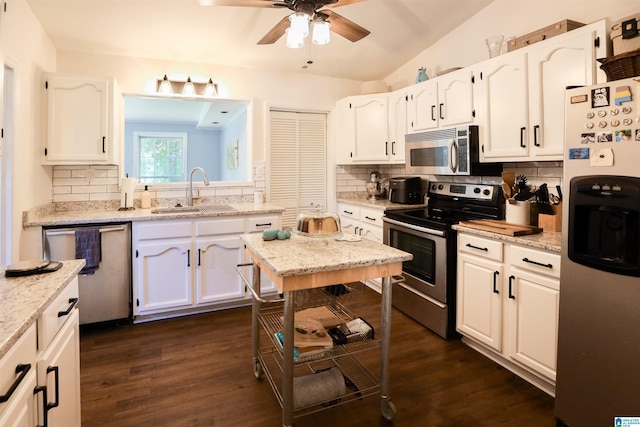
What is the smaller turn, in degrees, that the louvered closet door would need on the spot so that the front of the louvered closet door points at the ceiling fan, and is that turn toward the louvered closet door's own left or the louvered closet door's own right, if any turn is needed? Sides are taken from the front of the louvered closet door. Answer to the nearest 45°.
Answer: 0° — it already faces it

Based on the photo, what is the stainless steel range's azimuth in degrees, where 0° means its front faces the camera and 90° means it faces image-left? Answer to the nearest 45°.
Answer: approximately 45°

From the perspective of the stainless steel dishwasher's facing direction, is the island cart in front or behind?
in front

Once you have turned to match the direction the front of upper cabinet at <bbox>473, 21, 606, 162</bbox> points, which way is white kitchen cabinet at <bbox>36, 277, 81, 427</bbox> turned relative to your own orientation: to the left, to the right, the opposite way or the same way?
the opposite way

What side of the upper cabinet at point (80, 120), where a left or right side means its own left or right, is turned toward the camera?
front

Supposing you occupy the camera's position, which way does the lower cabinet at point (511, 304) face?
facing the viewer and to the left of the viewer

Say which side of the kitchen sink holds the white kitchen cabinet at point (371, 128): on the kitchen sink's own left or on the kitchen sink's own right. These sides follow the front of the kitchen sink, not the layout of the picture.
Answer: on the kitchen sink's own left

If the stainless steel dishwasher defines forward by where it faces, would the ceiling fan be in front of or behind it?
in front

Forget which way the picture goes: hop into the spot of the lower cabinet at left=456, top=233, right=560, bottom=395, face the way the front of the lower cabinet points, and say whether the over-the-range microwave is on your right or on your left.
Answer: on your right

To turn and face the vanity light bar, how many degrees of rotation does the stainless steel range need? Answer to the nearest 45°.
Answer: approximately 45° to its right

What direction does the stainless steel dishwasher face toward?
toward the camera

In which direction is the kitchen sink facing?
toward the camera
